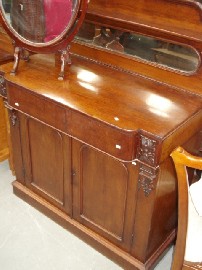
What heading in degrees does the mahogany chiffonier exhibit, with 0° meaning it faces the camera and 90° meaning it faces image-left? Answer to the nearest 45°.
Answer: approximately 45°
